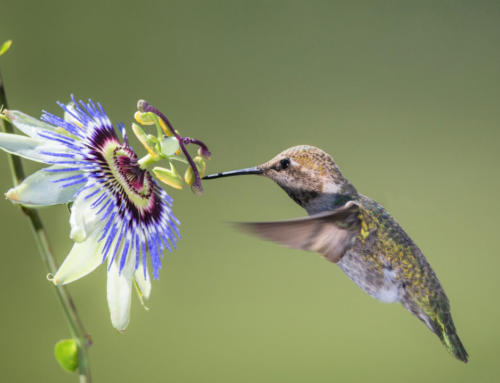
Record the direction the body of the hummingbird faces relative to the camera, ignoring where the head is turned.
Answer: to the viewer's left
